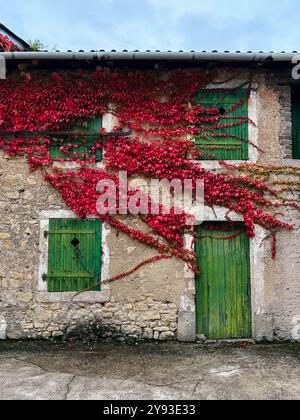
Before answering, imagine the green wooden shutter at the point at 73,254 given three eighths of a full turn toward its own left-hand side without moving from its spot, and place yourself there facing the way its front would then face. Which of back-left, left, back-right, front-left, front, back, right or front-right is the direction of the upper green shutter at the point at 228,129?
front-right

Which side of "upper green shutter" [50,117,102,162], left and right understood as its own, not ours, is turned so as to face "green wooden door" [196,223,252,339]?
left

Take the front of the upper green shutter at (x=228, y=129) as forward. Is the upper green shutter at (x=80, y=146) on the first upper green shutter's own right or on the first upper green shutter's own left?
on the first upper green shutter's own right

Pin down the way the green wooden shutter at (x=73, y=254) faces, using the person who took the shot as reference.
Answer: facing the viewer

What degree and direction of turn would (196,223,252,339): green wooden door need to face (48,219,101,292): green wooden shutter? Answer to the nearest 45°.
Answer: approximately 90° to its right

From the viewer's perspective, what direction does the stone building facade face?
toward the camera

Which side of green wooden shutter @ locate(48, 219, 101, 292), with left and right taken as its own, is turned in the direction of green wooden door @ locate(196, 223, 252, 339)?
left

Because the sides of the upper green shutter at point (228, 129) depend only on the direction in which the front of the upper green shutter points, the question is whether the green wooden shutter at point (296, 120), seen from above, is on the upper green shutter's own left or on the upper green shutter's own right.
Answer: on the upper green shutter's own left

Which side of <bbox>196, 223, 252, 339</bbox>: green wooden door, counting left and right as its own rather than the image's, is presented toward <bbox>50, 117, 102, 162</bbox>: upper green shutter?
right
